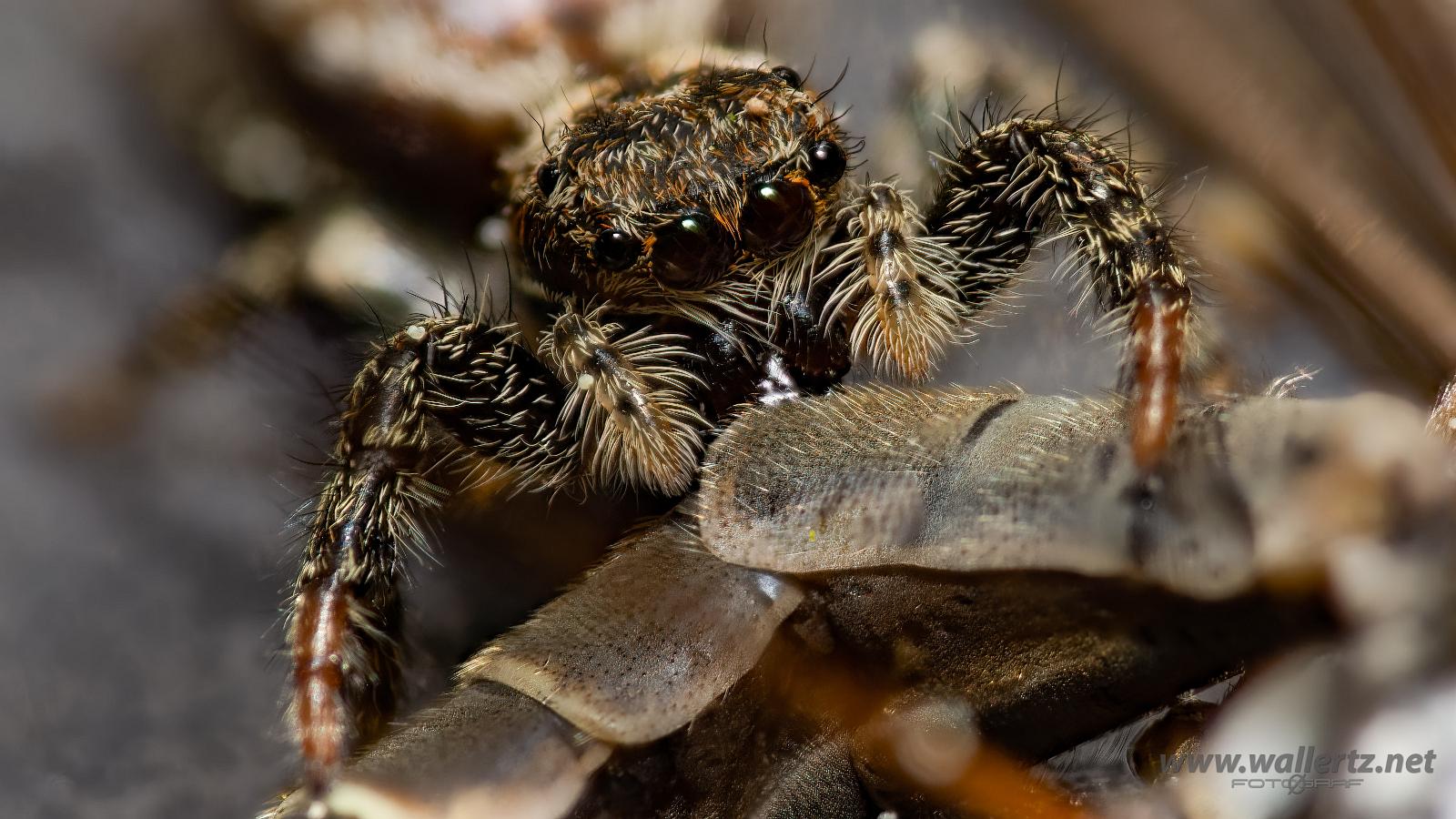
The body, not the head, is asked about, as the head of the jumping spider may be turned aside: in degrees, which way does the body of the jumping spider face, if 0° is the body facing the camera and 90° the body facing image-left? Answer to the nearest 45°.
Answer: approximately 0°
